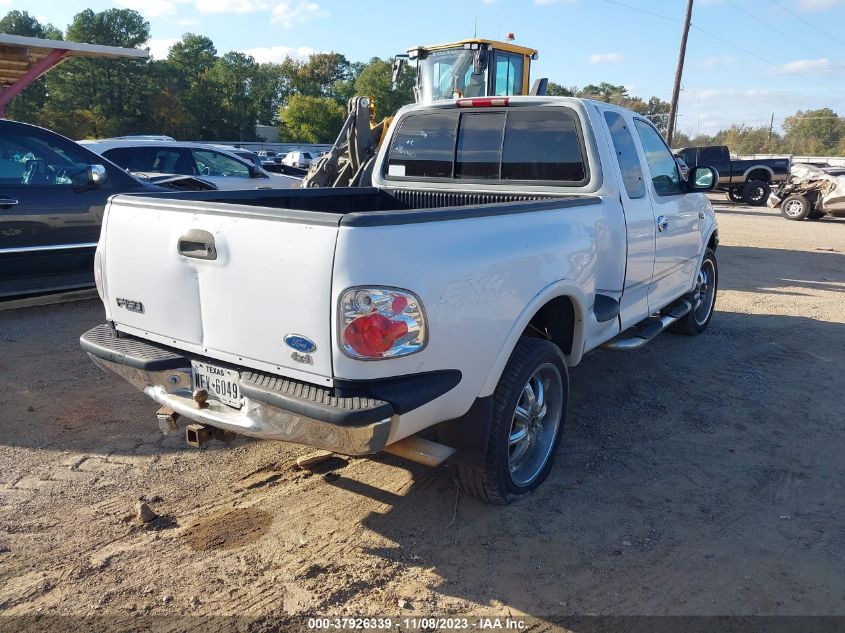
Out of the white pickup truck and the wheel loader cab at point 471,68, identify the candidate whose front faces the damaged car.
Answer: the white pickup truck

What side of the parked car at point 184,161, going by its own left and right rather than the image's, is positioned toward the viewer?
right

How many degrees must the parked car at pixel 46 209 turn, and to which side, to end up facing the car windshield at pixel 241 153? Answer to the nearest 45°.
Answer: approximately 45° to its left

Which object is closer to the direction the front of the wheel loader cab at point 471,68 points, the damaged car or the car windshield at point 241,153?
the car windshield

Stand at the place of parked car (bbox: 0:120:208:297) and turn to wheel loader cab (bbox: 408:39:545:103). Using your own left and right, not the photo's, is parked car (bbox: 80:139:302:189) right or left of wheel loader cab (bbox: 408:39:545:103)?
left

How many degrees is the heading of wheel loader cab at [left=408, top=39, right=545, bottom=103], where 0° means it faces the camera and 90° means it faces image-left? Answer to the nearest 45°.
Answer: approximately 45°

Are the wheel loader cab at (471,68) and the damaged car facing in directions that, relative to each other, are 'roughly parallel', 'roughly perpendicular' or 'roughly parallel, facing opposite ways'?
roughly perpendicular

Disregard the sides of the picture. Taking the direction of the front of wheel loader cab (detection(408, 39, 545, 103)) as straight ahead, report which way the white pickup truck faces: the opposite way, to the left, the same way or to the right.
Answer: the opposite way

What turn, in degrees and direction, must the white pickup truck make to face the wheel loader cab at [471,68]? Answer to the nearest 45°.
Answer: approximately 45° to its left

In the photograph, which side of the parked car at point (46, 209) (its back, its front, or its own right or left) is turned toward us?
right
